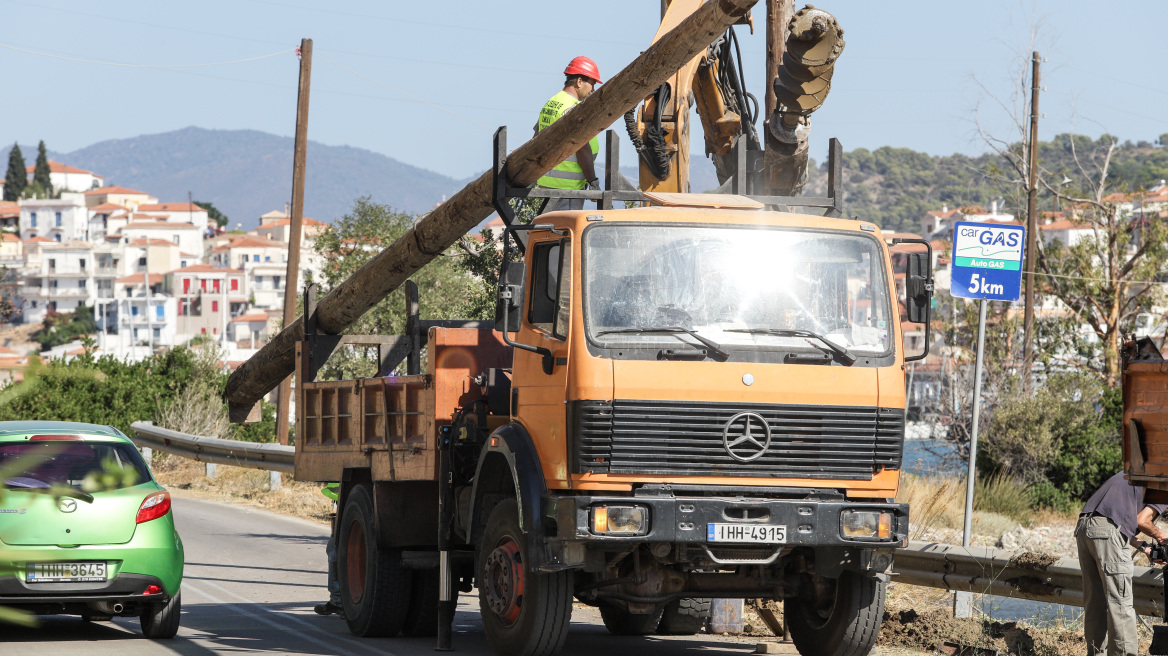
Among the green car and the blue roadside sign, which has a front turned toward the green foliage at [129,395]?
the green car

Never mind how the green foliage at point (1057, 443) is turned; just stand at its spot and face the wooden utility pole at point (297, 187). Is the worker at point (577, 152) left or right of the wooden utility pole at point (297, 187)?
left

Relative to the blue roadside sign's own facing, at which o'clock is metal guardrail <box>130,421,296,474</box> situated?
The metal guardrail is roughly at 4 o'clock from the blue roadside sign.

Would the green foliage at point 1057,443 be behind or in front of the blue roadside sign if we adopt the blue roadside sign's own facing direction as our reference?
behind

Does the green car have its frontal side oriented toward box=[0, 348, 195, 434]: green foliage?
yes

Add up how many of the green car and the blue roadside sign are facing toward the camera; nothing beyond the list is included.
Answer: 1

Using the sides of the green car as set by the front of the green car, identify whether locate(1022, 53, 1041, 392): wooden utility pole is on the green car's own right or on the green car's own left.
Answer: on the green car's own right

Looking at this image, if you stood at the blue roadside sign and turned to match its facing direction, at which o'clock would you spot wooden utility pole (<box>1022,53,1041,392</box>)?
The wooden utility pole is roughly at 6 o'clock from the blue roadside sign.

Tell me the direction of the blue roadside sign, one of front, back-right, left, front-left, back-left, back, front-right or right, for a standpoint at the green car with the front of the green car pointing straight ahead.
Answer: right

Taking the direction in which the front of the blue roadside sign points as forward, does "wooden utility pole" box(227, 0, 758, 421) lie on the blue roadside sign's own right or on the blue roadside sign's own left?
on the blue roadside sign's own right

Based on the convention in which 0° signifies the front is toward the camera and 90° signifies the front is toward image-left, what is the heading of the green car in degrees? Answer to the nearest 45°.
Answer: approximately 180°
